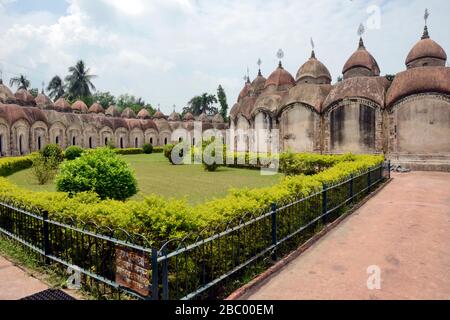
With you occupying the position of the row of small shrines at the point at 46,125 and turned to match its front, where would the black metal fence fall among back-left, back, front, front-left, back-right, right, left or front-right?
front-right

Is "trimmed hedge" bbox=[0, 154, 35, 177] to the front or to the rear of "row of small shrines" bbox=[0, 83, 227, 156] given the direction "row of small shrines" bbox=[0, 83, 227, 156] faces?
to the front

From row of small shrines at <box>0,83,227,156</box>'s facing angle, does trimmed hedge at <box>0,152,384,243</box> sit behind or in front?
in front
